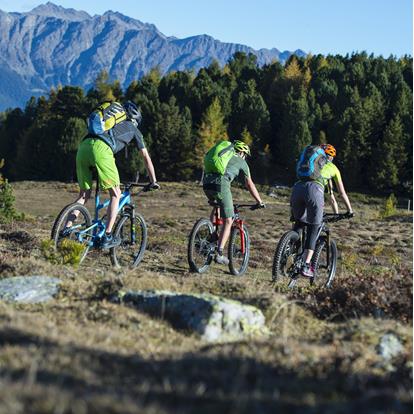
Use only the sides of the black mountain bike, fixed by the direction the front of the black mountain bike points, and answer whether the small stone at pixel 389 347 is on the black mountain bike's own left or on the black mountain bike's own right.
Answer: on the black mountain bike's own right

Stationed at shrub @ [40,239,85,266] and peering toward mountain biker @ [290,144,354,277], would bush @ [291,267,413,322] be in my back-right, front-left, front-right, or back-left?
front-right

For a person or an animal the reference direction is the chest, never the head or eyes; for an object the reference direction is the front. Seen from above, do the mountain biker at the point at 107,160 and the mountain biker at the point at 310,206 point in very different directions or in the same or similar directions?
same or similar directions

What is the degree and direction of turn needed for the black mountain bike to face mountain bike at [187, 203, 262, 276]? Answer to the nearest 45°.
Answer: approximately 90° to its left

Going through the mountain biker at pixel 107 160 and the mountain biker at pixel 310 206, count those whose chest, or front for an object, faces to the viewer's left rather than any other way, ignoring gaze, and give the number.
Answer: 0

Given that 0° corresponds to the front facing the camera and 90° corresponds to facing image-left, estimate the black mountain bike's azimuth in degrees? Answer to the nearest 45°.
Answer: approximately 225°

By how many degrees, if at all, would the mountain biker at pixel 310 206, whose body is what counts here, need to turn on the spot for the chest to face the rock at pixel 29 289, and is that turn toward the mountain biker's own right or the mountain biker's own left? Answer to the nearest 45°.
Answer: approximately 180°

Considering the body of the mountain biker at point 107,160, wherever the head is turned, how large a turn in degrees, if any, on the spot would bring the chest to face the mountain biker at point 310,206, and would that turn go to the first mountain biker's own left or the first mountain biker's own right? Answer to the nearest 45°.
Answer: approximately 45° to the first mountain biker's own right

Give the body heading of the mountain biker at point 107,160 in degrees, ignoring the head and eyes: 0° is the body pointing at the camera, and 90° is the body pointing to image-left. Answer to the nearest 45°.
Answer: approximately 225°

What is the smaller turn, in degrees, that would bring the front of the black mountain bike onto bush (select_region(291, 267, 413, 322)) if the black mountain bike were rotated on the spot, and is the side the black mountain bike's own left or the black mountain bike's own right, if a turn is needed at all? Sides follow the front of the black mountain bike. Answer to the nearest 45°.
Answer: approximately 135° to the black mountain bike's own right

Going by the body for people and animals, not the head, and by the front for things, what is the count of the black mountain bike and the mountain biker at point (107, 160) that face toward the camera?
0

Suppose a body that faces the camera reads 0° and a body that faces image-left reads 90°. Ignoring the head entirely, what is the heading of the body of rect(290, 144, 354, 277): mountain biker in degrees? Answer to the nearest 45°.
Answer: approximately 225°

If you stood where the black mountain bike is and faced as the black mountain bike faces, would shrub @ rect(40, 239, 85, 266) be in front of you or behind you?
behind
